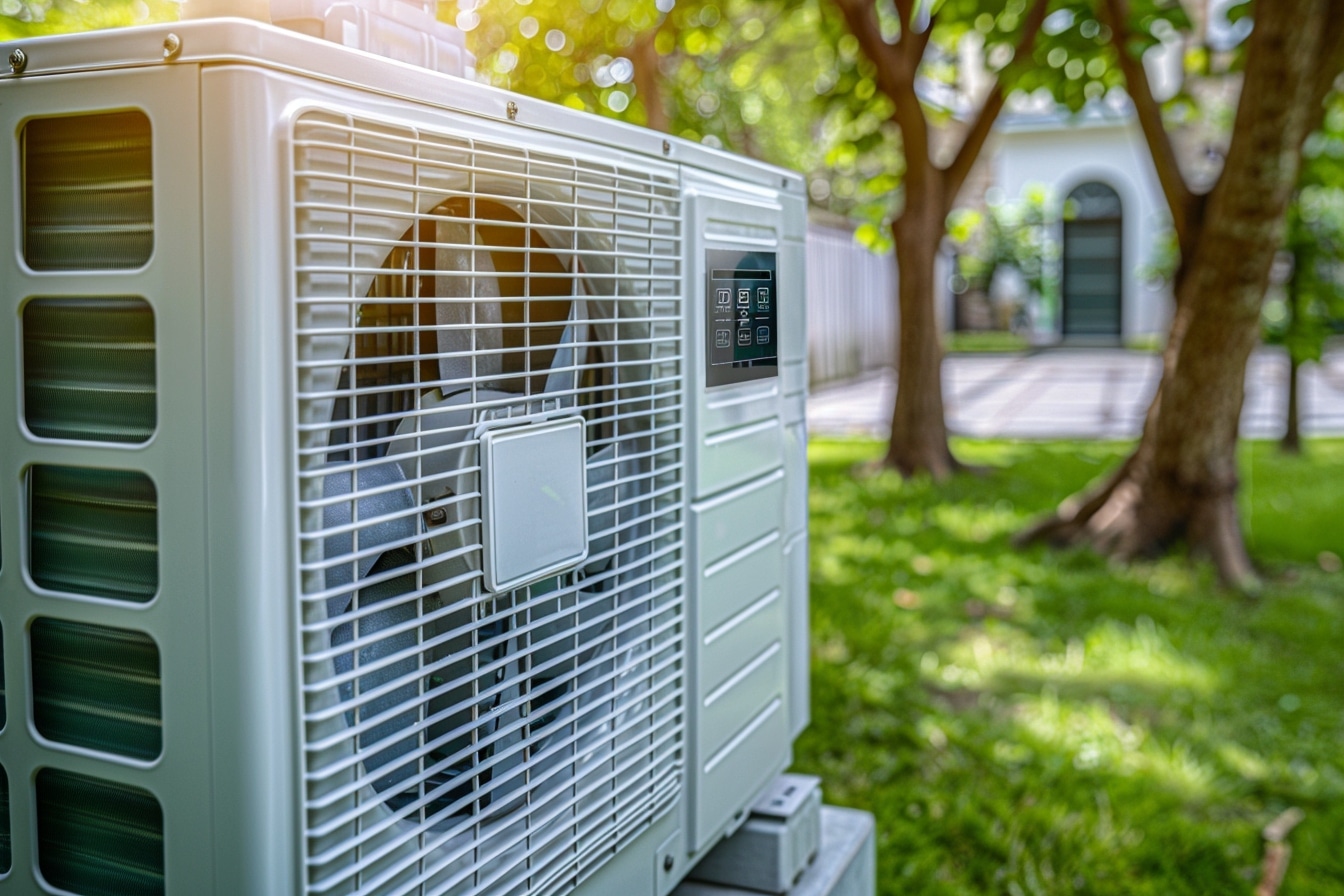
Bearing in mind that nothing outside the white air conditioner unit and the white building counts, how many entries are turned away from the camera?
0

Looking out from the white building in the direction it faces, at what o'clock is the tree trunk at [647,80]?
The tree trunk is roughly at 12 o'clock from the white building.

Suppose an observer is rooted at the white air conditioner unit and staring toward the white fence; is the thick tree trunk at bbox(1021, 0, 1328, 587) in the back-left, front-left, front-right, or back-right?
front-right

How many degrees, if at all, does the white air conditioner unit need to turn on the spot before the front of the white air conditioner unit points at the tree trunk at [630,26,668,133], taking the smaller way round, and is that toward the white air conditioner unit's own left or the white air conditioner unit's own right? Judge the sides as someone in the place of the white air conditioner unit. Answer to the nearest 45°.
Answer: approximately 135° to the white air conditioner unit's own left

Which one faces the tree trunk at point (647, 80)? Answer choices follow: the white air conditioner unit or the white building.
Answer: the white building

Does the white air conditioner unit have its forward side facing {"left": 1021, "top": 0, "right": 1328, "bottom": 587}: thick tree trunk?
no

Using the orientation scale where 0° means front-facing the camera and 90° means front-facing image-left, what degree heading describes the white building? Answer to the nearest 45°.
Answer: approximately 0°

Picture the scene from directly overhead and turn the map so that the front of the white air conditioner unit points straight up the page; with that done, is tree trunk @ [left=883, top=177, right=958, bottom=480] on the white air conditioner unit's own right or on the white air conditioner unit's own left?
on the white air conditioner unit's own left

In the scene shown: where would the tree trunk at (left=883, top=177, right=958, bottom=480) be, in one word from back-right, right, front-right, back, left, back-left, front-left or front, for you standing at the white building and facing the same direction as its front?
front

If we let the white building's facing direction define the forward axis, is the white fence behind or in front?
in front

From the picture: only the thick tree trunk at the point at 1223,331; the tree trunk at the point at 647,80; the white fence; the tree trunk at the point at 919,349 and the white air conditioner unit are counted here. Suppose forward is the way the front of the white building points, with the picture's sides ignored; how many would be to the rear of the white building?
0

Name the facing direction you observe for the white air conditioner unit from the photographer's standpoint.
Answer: facing the viewer and to the right of the viewer

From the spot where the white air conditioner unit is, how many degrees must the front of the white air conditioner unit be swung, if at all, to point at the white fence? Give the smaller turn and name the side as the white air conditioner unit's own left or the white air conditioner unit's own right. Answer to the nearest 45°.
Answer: approximately 135° to the white air conditioner unit's own left

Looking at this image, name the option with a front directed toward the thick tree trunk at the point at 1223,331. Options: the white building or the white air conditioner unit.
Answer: the white building

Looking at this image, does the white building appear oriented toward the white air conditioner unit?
yes
